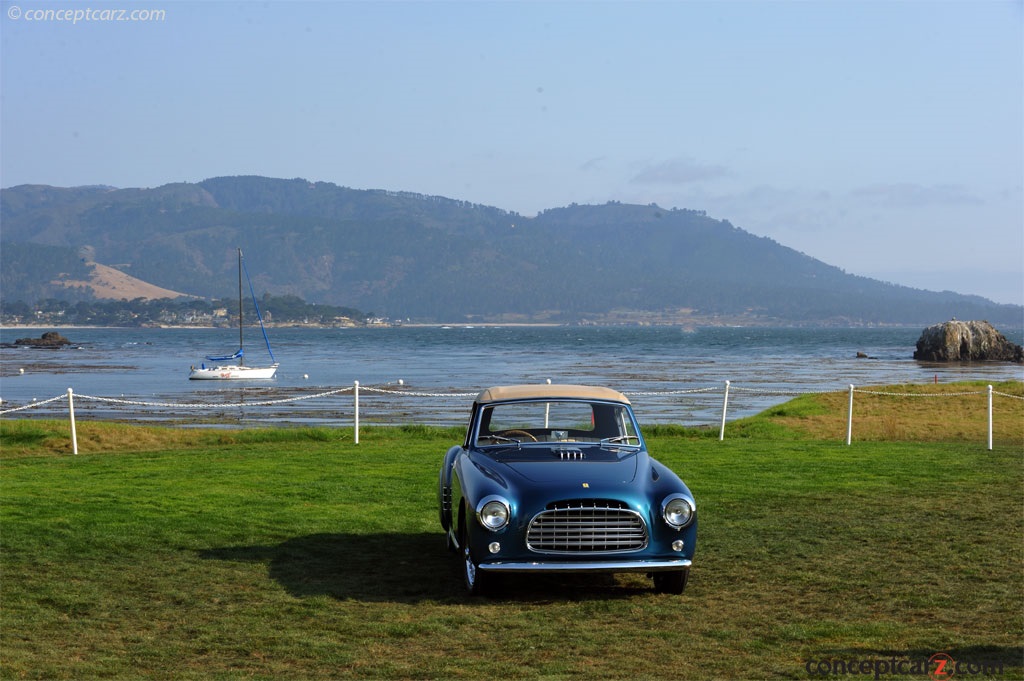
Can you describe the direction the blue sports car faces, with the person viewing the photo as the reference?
facing the viewer
